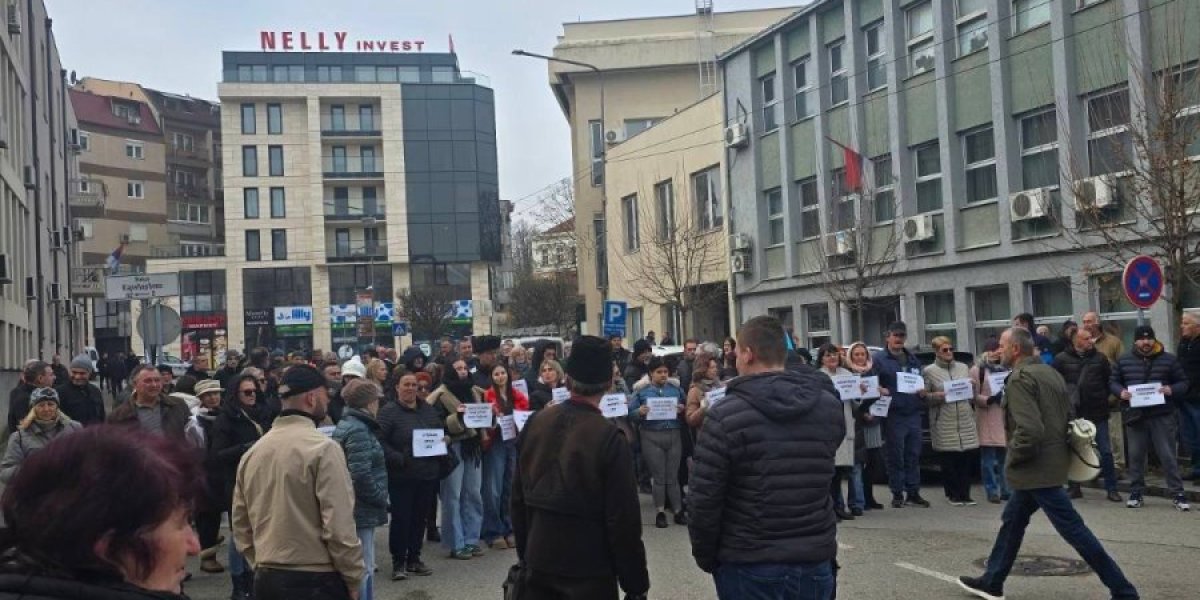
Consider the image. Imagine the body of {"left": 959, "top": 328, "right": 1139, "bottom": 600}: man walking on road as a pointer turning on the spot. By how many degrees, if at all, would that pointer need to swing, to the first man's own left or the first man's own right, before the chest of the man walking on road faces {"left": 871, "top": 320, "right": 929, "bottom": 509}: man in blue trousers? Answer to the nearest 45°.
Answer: approximately 90° to the first man's own right

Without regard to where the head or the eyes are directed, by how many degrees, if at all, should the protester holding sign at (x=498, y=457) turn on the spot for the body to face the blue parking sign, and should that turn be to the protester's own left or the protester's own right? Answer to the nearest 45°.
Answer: approximately 180°

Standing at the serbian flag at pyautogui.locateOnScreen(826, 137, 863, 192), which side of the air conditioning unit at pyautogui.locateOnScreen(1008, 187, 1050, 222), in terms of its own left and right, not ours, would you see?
right

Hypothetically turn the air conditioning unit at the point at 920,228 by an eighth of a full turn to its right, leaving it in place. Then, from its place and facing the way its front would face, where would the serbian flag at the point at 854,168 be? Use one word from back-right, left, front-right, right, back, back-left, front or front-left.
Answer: front-right

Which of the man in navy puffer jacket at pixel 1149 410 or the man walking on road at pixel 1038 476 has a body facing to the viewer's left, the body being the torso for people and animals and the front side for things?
the man walking on road

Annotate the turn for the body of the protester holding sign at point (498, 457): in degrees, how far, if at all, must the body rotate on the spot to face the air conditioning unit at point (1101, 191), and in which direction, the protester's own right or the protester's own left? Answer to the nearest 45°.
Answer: approximately 135° to the protester's own left

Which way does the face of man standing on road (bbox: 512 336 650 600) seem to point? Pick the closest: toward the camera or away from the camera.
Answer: away from the camera

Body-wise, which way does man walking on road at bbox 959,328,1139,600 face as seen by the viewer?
to the viewer's left

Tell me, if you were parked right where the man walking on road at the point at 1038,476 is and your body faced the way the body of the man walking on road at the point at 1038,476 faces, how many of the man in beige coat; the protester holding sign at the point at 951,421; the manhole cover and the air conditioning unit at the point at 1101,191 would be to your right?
3

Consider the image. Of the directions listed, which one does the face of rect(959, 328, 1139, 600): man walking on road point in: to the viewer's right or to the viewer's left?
to the viewer's left

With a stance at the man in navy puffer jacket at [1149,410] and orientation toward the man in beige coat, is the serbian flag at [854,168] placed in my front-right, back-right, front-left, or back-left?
back-right
